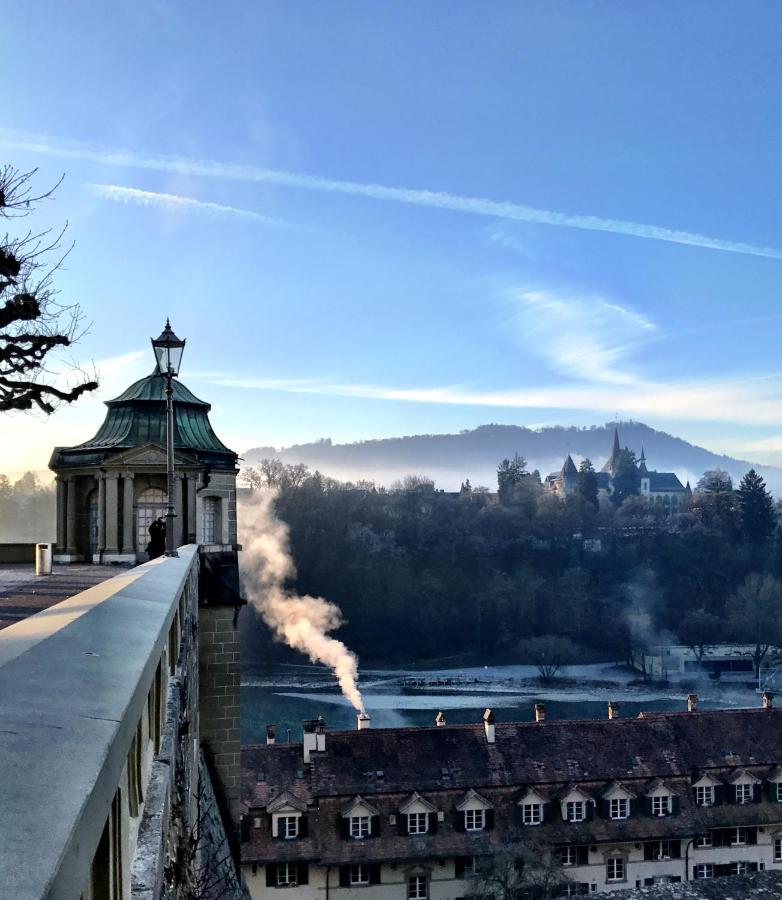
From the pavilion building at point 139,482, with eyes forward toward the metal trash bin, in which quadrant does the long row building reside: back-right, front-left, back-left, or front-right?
back-left

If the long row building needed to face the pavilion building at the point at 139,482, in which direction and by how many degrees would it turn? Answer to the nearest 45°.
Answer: approximately 45° to its right

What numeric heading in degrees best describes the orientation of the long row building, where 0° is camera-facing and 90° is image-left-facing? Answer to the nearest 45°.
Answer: approximately 0°
